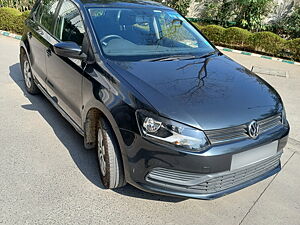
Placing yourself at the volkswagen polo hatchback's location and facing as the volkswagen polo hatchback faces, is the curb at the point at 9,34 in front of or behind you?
behind

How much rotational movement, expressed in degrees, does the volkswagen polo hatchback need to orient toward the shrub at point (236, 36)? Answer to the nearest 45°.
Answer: approximately 135° to its left

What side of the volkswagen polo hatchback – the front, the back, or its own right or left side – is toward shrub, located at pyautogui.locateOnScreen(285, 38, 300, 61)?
left

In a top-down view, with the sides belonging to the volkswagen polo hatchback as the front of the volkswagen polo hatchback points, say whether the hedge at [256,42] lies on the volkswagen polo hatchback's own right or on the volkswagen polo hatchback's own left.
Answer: on the volkswagen polo hatchback's own left

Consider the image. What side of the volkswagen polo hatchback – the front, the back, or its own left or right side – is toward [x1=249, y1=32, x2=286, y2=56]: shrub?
left

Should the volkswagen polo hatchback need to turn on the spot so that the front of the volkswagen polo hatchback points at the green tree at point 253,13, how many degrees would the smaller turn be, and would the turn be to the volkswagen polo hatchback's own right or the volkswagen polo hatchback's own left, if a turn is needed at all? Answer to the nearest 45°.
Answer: approximately 135° to the volkswagen polo hatchback's own left

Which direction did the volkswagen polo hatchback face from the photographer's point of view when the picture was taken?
facing the viewer and to the right of the viewer
